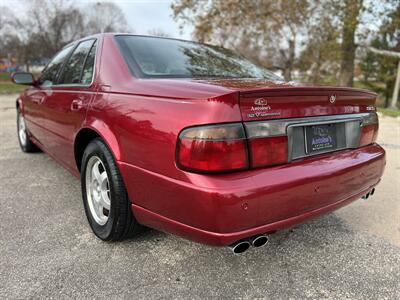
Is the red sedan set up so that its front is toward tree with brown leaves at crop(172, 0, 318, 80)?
no

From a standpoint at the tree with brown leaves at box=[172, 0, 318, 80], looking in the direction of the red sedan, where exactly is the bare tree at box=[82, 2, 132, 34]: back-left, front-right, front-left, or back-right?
back-right

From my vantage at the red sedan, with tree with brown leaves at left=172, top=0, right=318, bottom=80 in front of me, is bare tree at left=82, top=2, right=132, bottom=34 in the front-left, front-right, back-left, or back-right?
front-left

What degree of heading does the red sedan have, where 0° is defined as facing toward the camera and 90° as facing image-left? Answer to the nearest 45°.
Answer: approximately 135°

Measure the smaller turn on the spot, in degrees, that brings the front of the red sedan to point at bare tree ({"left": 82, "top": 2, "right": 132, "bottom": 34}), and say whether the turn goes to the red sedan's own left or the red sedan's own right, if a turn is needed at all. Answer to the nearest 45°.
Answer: approximately 45° to the red sedan's own right

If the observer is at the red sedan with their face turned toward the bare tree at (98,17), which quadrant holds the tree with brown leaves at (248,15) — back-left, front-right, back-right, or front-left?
front-right
